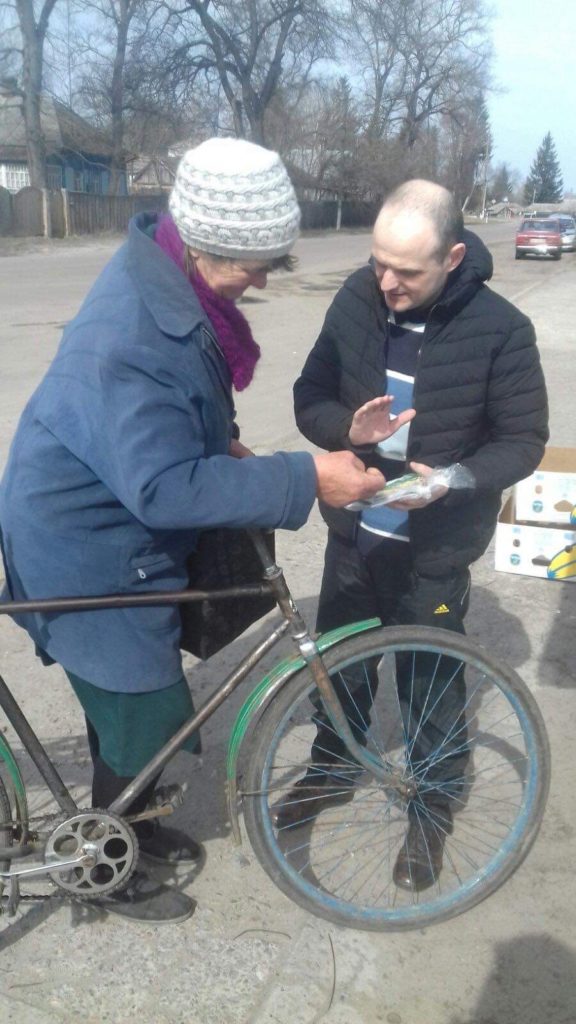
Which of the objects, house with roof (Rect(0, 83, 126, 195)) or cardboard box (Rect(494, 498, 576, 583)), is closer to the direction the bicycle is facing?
the cardboard box

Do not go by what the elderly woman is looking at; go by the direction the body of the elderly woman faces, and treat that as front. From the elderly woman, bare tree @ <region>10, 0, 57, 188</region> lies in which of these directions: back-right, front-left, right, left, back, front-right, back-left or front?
left

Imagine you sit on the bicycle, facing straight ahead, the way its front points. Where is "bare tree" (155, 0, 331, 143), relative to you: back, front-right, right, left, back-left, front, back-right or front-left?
left

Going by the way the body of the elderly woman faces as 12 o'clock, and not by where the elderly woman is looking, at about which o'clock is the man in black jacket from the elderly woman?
The man in black jacket is roughly at 11 o'clock from the elderly woman.

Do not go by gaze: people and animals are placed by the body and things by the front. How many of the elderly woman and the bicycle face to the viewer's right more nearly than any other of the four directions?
2

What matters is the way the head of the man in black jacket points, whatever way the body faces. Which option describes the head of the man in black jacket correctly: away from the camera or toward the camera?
toward the camera

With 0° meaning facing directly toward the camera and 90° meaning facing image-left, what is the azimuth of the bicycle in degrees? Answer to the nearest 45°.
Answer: approximately 270°

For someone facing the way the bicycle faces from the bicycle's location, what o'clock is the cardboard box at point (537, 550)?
The cardboard box is roughly at 10 o'clock from the bicycle.

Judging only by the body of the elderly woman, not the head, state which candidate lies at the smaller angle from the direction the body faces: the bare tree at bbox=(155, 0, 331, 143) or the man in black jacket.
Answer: the man in black jacket

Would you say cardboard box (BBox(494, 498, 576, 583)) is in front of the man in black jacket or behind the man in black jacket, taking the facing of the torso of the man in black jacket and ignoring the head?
behind

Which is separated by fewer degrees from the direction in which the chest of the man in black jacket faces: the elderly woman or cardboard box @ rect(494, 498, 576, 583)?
the elderly woman

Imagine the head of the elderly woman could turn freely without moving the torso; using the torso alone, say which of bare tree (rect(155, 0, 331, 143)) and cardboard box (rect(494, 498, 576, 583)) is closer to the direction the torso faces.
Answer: the cardboard box

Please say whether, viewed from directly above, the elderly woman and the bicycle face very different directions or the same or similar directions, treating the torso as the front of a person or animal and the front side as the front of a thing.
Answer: same or similar directions

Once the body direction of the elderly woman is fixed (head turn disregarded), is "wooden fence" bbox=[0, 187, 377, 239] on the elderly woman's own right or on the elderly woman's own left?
on the elderly woman's own left

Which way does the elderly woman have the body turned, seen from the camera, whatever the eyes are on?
to the viewer's right

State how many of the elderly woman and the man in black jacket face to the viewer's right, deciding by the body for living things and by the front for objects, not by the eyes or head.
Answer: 1
